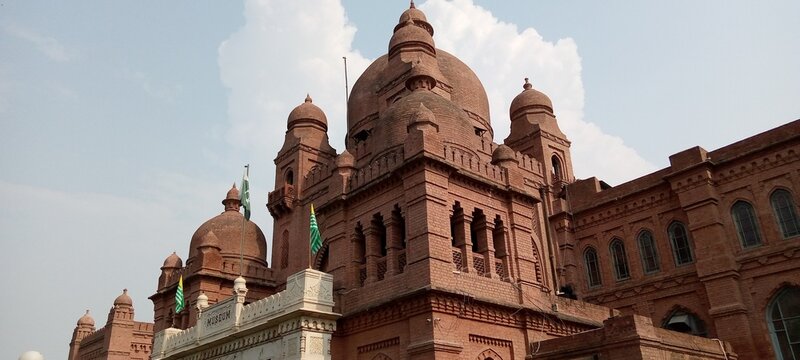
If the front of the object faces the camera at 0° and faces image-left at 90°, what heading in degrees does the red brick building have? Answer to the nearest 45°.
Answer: approximately 45°
